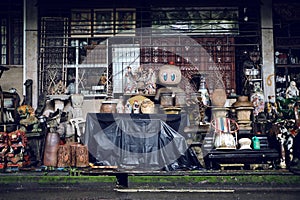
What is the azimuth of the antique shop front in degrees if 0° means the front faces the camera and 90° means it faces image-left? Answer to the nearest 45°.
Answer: approximately 0°

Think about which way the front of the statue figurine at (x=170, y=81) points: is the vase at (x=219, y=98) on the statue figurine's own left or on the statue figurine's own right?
on the statue figurine's own left

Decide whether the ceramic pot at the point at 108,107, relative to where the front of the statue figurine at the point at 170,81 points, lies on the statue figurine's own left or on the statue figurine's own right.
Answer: on the statue figurine's own right

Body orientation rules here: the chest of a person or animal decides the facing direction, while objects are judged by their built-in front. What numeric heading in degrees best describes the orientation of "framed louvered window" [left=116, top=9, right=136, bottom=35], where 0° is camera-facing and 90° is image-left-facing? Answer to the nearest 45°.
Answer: approximately 0°

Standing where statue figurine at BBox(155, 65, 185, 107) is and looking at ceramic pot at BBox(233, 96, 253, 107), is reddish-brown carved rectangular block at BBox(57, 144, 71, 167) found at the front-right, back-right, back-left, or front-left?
back-right

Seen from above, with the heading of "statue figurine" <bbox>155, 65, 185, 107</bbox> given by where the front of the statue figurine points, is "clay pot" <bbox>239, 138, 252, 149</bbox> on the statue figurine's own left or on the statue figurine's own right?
on the statue figurine's own left

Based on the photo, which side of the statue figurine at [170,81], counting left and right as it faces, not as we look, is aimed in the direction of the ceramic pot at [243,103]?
left

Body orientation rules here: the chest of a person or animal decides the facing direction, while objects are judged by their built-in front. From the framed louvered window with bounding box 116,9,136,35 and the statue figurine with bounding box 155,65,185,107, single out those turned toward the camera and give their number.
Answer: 2
